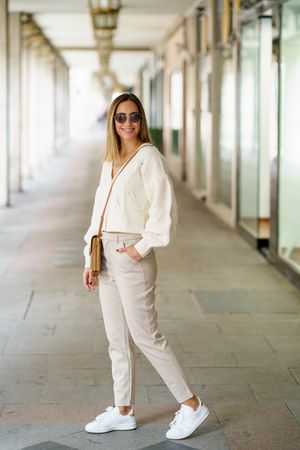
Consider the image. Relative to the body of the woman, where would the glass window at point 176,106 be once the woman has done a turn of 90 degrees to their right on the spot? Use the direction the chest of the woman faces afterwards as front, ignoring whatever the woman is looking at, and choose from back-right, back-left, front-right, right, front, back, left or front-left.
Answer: front-right

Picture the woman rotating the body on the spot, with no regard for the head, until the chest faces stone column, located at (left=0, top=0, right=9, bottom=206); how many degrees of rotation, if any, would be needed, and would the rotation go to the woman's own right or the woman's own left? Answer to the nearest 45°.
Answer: approximately 135° to the woman's own right

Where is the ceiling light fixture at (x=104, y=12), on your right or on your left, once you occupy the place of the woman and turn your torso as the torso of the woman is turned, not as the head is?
on your right

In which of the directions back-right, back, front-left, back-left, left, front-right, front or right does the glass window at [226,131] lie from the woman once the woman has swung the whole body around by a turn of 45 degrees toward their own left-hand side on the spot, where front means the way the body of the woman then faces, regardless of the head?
back

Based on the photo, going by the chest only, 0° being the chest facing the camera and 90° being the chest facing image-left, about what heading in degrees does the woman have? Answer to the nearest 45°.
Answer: approximately 45°

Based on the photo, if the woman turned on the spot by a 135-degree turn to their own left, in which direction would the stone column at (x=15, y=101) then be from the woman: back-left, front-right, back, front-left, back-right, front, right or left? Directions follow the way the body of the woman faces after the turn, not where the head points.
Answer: left

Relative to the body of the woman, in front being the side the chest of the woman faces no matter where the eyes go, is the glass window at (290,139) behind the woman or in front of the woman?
behind
